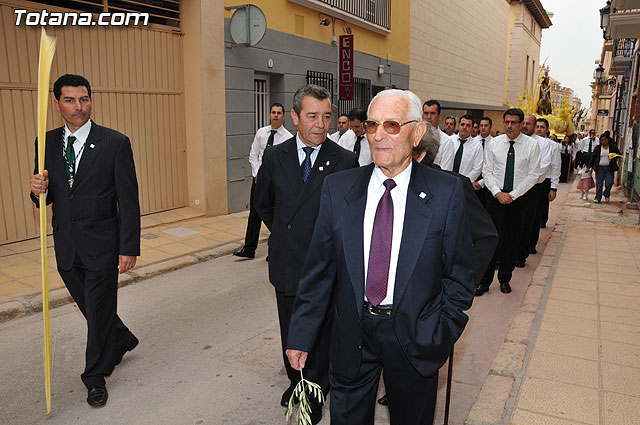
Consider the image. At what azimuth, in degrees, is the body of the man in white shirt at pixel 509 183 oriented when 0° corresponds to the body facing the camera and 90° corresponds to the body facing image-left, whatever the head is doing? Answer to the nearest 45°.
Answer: approximately 0°

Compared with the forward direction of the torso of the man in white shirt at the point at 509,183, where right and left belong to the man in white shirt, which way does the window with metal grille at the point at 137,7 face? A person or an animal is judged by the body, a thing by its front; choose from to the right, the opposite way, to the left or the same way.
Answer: to the left

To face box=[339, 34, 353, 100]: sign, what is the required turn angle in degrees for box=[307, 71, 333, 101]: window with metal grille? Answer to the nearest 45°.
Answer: approximately 90° to its left

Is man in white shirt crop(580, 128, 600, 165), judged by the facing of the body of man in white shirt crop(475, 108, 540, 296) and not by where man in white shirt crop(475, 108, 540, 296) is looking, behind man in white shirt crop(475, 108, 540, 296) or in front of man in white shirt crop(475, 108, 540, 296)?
behind

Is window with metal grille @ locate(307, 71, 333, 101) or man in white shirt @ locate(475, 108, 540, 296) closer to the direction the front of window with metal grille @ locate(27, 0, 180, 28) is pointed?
the man in white shirt

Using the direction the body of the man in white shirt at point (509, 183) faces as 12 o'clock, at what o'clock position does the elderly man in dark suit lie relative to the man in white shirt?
The elderly man in dark suit is roughly at 12 o'clock from the man in white shirt.

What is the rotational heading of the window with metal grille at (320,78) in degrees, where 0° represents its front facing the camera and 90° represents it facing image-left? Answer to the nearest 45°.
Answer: approximately 315°

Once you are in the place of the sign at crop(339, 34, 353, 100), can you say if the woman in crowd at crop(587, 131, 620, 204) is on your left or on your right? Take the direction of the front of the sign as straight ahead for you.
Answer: on your left

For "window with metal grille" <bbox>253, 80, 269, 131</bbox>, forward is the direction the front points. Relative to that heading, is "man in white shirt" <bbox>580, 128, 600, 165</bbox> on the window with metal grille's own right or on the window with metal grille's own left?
on the window with metal grille's own left
